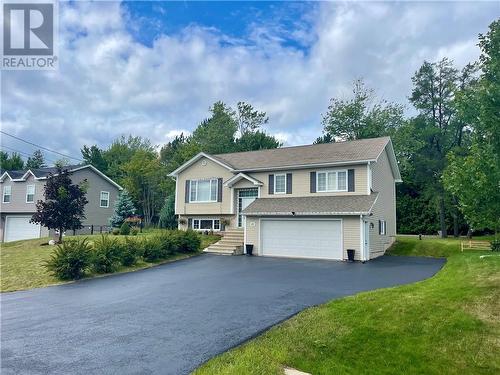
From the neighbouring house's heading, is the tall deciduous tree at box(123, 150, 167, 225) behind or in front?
behind

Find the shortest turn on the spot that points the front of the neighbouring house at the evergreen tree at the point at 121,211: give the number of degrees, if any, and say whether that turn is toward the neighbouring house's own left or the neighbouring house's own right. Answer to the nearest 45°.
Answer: approximately 90° to the neighbouring house's own left

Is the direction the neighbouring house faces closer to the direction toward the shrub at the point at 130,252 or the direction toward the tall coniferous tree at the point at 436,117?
the shrub

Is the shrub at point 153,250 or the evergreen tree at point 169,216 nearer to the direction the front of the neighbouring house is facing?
the shrub

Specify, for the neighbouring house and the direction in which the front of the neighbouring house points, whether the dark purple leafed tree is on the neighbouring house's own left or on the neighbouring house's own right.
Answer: on the neighbouring house's own left

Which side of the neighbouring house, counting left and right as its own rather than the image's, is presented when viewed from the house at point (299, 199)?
left

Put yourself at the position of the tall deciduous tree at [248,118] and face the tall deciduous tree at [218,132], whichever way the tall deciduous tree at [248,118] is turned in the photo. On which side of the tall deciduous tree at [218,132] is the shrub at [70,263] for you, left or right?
left

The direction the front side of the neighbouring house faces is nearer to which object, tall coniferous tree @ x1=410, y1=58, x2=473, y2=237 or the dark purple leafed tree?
the dark purple leafed tree

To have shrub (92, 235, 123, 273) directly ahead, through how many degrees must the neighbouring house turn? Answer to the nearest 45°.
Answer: approximately 45° to its left
